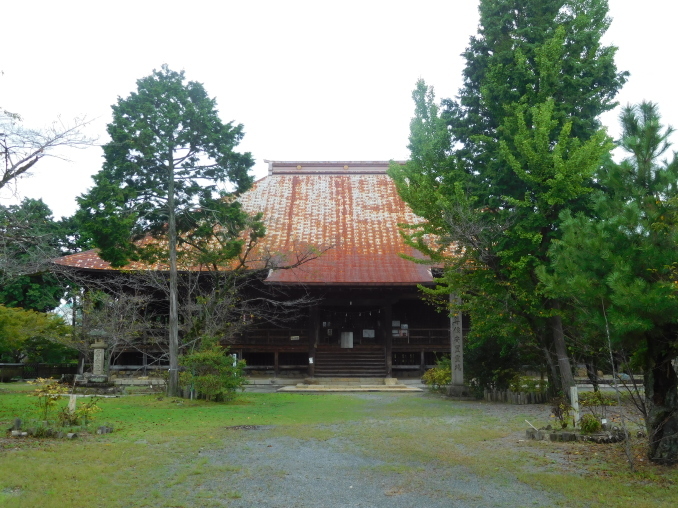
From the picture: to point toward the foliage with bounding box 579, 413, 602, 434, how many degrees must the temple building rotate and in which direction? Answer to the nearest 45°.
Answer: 0° — it already faces it

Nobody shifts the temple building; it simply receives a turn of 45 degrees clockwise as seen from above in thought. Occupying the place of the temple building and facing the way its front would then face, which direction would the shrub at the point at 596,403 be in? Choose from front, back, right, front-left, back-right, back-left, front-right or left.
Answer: front-left

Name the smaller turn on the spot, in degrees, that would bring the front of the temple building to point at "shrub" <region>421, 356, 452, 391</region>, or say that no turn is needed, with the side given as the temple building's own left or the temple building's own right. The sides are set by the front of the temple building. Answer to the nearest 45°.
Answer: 0° — it already faces it

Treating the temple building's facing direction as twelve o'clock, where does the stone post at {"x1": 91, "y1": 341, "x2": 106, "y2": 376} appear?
The stone post is roughly at 2 o'clock from the temple building.

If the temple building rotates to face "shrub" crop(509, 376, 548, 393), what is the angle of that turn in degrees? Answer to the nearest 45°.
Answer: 0° — it already faces it

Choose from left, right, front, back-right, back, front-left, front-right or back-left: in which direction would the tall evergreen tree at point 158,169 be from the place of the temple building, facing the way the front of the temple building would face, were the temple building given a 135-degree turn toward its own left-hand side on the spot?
back

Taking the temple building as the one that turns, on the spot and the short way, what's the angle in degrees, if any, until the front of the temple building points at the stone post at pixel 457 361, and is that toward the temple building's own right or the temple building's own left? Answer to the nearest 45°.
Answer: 0° — it already faces it

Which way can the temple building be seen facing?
toward the camera
